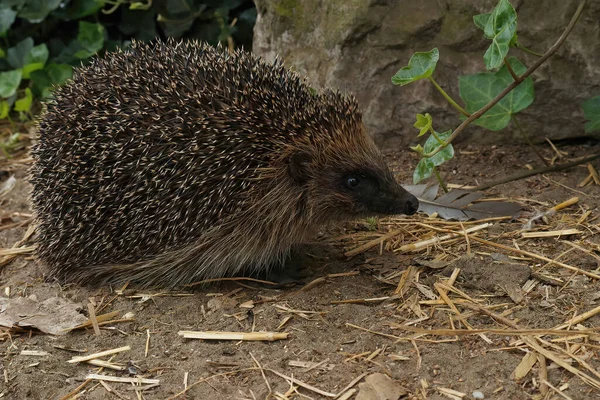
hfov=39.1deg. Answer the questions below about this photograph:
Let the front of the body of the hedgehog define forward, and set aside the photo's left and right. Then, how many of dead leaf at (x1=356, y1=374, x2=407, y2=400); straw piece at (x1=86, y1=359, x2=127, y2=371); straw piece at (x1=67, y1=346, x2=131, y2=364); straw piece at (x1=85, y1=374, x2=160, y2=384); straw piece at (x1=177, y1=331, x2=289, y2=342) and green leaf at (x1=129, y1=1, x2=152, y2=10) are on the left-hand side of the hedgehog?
1

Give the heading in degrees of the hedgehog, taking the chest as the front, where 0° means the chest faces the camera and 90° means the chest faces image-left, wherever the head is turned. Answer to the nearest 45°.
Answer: approximately 270°

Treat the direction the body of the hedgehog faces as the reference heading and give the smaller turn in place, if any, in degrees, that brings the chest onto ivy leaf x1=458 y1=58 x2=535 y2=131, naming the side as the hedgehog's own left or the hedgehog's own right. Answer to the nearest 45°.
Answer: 0° — it already faces it

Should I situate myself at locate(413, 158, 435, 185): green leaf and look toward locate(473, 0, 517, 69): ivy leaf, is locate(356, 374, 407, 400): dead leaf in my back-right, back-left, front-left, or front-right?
back-right

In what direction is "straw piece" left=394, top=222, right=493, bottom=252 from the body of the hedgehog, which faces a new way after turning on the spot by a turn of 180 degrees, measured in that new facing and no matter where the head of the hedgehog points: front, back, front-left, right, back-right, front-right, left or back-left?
back

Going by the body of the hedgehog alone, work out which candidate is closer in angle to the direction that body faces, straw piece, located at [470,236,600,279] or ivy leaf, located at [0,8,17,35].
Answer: the straw piece

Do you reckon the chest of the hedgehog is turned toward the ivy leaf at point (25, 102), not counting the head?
no

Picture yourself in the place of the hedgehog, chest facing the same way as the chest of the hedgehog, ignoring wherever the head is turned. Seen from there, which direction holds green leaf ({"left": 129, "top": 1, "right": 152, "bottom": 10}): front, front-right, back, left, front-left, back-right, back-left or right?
left

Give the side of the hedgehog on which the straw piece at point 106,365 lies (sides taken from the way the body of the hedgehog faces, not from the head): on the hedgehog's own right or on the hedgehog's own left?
on the hedgehog's own right

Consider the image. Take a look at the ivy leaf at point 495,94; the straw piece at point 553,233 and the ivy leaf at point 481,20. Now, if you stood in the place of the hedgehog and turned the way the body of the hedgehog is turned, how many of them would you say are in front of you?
3

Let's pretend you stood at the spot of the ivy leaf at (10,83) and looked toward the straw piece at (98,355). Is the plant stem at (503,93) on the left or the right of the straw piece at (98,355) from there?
left

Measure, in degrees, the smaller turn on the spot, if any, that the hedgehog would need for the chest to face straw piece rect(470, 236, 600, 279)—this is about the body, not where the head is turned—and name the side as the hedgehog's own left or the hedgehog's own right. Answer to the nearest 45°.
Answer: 0° — it already faces it

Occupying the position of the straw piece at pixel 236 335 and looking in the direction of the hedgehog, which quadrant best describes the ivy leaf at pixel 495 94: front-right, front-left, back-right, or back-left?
front-right

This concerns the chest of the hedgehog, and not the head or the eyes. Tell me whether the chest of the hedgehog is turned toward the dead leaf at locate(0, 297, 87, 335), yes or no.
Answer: no

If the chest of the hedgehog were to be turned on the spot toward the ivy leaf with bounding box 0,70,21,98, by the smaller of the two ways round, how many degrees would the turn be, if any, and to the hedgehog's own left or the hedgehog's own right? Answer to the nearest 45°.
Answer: approximately 135° to the hedgehog's own left

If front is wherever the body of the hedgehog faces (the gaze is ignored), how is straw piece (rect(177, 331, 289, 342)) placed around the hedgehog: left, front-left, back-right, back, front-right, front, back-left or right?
right

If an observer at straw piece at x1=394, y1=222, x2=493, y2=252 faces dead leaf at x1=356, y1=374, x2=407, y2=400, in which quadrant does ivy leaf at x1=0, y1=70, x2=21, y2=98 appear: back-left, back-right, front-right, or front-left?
back-right

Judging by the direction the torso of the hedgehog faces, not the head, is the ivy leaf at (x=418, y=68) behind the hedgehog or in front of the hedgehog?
in front

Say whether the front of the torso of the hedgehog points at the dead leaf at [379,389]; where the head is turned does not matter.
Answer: no
